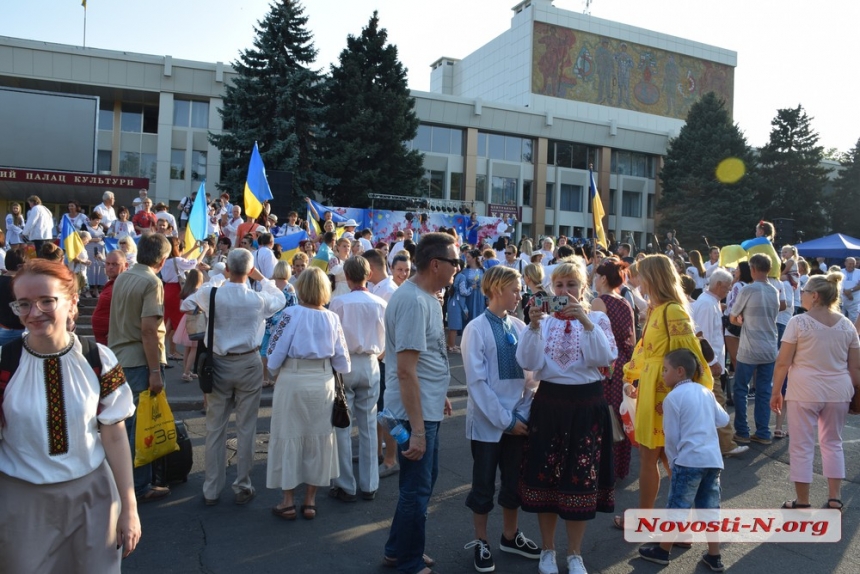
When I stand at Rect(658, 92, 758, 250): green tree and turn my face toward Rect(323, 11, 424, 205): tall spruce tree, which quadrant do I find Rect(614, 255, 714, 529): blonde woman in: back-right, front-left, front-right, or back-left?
front-left

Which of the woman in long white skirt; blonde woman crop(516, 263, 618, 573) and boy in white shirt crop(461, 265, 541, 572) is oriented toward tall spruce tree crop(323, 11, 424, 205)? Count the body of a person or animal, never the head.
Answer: the woman in long white skirt

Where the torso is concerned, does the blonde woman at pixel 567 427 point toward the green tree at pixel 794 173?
no

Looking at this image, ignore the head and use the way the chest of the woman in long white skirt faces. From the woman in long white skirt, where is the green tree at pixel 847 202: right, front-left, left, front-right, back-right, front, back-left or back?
front-right

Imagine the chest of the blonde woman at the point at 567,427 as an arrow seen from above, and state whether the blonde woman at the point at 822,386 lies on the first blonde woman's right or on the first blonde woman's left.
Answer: on the first blonde woman's left

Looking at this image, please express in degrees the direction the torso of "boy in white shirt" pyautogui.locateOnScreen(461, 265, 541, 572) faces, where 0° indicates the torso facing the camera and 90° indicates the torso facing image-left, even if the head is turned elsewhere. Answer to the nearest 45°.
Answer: approximately 315°

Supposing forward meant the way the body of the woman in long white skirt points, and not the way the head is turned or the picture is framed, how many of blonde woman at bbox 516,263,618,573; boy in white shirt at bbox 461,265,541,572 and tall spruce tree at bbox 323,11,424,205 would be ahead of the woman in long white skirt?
1

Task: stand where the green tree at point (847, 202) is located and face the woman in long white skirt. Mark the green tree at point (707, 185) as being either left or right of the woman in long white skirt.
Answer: right

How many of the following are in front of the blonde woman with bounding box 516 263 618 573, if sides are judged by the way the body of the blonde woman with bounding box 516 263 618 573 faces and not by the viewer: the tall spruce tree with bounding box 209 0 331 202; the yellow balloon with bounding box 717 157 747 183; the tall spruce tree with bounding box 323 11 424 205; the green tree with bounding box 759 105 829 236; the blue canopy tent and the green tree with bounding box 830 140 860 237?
0

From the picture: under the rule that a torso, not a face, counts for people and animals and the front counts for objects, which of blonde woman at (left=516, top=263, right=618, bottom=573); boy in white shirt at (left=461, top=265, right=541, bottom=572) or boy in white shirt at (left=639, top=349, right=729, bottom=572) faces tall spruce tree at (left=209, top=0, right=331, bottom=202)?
boy in white shirt at (left=639, top=349, right=729, bottom=572)

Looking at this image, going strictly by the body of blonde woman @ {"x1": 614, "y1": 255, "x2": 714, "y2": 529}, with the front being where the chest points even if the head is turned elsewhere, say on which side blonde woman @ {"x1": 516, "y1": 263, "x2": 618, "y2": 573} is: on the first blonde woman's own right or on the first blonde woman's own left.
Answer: on the first blonde woman's own left

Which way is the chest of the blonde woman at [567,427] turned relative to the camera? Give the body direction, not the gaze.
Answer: toward the camera

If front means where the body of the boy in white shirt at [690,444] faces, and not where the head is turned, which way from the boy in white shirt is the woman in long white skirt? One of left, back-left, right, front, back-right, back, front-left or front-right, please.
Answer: front-left

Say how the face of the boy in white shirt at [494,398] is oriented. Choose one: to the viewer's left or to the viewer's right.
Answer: to the viewer's right

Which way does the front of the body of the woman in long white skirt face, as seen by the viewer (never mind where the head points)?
away from the camera

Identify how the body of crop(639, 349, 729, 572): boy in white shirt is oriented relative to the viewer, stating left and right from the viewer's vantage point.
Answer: facing away from the viewer and to the left of the viewer

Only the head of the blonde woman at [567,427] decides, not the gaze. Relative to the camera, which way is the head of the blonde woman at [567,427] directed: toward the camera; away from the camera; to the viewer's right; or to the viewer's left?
toward the camera

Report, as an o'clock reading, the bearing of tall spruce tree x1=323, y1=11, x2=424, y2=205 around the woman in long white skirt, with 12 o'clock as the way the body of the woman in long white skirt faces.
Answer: The tall spruce tree is roughly at 12 o'clock from the woman in long white skirt.
